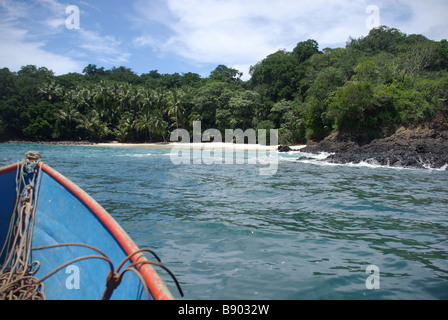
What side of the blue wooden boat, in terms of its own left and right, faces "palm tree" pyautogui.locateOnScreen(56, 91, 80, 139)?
front

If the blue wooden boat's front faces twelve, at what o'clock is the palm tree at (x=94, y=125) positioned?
The palm tree is roughly at 12 o'clock from the blue wooden boat.

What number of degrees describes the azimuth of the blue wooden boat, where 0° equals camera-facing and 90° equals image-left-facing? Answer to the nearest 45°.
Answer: approximately 180°

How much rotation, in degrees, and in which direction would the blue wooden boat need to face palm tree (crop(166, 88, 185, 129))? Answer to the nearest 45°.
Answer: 0° — it already faces it

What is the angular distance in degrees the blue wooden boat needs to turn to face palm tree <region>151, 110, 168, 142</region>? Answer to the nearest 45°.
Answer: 0° — it already faces it

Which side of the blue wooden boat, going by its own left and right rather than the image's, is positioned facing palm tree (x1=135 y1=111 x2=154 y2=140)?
front

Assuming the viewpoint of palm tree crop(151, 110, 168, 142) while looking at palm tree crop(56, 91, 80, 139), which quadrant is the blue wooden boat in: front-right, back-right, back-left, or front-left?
back-left
